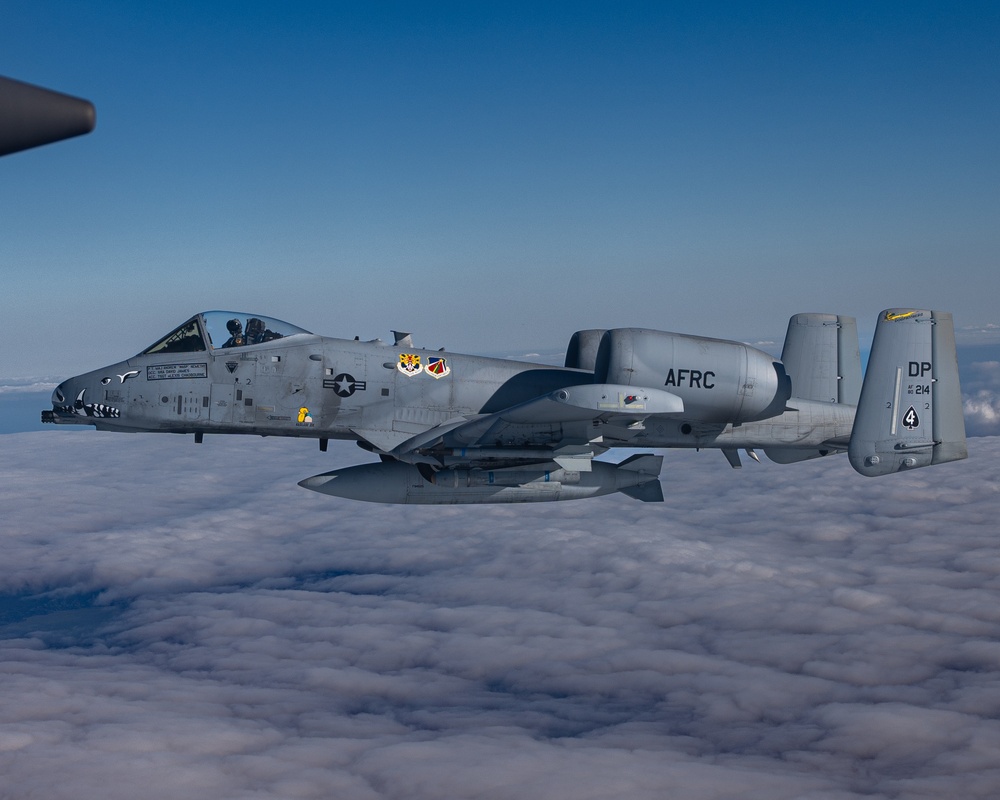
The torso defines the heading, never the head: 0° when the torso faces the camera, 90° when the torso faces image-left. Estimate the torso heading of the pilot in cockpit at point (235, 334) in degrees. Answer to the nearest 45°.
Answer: approximately 90°

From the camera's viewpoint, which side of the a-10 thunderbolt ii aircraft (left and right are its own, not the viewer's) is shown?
left

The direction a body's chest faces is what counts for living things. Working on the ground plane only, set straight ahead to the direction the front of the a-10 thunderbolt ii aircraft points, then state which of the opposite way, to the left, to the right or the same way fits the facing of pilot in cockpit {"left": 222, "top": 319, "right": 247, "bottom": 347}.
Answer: the same way
